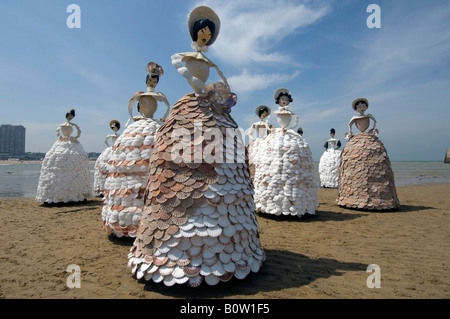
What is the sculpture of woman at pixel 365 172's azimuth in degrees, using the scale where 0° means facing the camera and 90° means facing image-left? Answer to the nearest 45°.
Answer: approximately 0°

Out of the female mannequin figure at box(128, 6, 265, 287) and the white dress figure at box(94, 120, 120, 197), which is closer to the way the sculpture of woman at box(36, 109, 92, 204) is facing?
the female mannequin figure

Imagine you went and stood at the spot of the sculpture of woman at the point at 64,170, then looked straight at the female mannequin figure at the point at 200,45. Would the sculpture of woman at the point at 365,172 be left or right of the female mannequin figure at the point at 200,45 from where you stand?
left

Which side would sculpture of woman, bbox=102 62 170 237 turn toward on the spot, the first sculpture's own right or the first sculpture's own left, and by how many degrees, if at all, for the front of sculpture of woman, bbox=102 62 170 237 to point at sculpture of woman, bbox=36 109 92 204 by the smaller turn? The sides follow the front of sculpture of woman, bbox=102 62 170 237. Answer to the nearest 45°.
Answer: approximately 180°

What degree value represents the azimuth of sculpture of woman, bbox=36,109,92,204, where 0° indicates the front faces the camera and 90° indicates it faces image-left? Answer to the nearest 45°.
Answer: approximately 0°
